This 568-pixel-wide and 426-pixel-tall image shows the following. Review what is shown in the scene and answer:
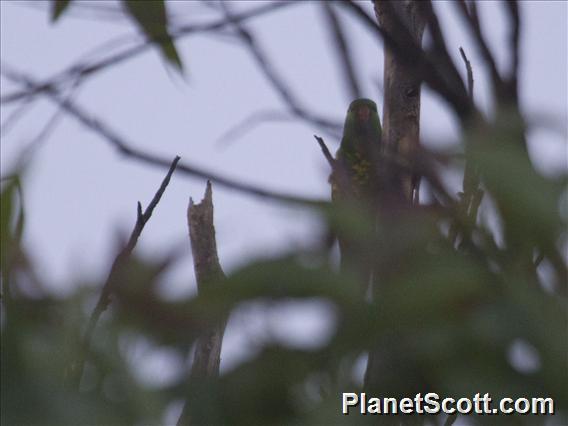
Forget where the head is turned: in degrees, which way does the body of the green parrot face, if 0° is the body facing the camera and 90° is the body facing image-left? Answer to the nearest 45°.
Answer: approximately 0°

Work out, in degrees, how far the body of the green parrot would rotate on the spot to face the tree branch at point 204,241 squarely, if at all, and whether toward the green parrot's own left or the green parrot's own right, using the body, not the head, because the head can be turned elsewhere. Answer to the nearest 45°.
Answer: approximately 45° to the green parrot's own right
